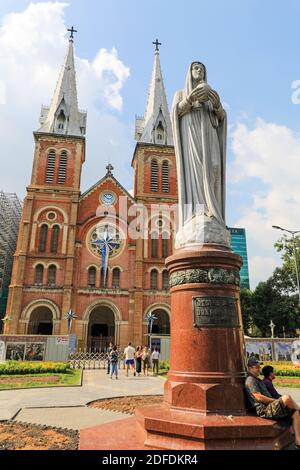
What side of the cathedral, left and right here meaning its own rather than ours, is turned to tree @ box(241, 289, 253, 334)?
left

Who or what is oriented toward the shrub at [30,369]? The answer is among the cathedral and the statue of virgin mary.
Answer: the cathedral

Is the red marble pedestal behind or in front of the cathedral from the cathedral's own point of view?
in front

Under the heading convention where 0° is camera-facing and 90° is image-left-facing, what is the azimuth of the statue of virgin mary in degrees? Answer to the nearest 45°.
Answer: approximately 0°

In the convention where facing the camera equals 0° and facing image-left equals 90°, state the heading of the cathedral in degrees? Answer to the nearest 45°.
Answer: approximately 0°

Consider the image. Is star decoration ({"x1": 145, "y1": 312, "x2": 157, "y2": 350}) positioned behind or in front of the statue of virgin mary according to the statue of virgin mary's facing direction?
behind

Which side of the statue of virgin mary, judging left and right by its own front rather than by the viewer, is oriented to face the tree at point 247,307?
back
